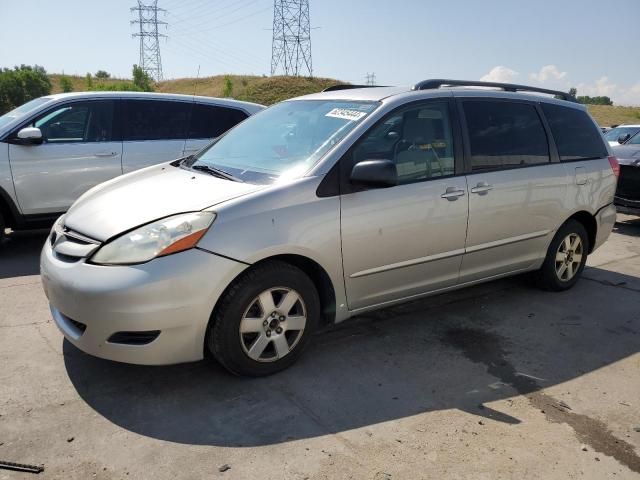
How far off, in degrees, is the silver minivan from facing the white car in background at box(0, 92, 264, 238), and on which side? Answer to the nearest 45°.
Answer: approximately 90° to its right

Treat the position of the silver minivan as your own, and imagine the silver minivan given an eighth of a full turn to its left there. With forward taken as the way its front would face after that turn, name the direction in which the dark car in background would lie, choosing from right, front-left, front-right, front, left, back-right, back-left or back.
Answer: back-left

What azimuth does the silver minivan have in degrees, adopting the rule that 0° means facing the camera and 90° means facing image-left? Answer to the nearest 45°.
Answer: approximately 45°
